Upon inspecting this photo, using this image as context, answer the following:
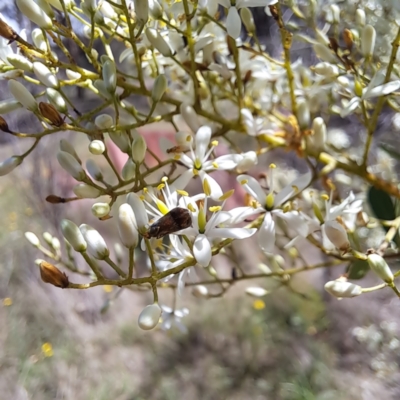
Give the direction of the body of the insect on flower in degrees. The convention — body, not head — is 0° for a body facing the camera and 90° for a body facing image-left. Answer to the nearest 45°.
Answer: approximately 90°
